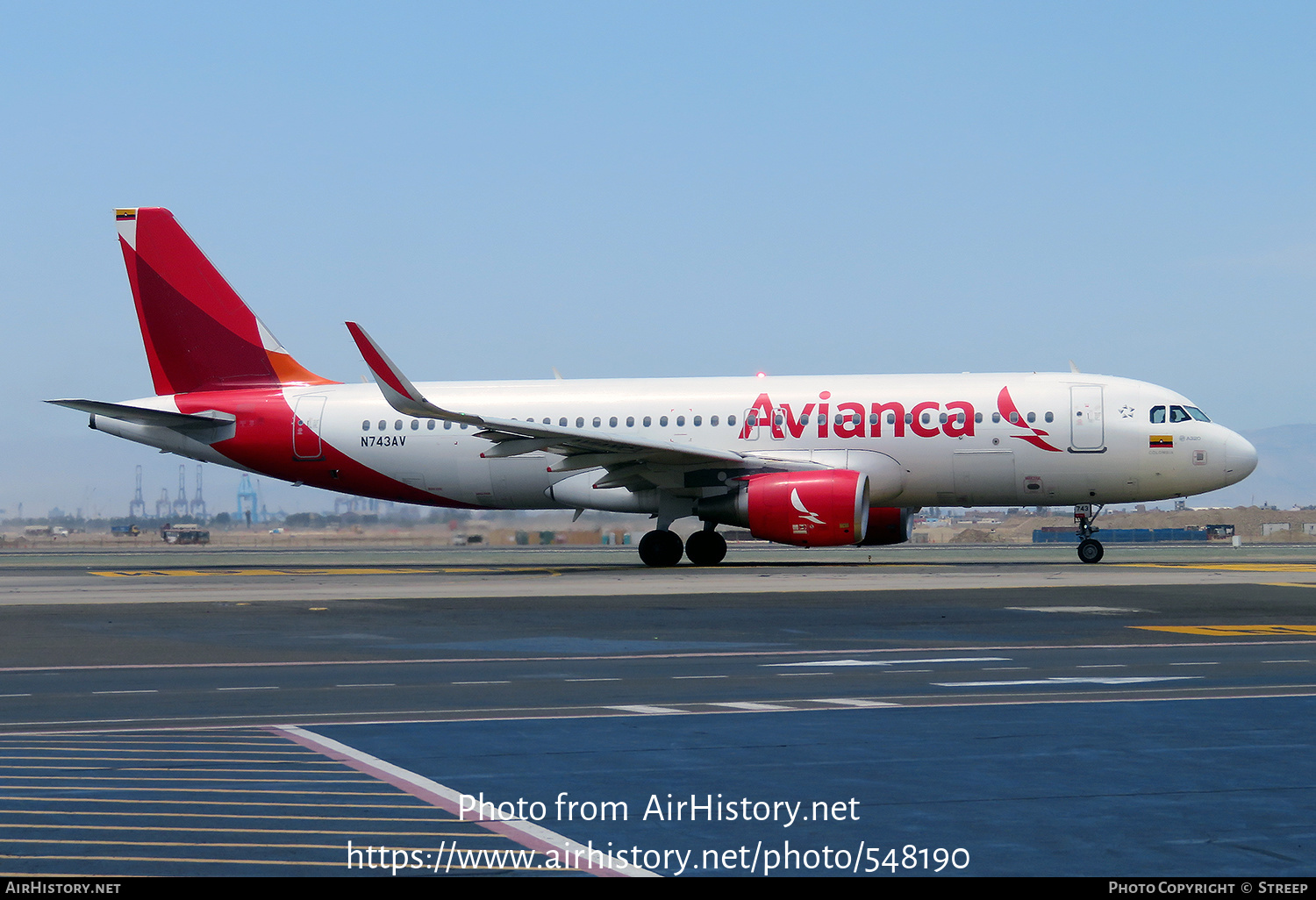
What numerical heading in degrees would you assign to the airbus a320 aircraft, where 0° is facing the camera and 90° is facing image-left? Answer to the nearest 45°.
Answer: approximately 270°
